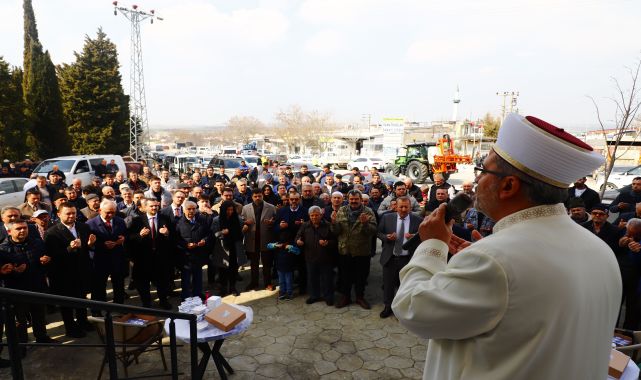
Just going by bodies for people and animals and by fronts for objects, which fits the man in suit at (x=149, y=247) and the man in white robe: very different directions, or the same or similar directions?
very different directions

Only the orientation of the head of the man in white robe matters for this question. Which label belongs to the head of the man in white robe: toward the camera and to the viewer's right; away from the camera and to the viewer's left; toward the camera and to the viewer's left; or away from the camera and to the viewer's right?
away from the camera and to the viewer's left

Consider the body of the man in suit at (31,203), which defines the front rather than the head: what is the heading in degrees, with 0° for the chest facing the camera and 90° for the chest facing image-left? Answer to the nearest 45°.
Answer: approximately 315°

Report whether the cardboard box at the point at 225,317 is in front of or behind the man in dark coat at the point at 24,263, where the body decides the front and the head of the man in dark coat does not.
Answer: in front

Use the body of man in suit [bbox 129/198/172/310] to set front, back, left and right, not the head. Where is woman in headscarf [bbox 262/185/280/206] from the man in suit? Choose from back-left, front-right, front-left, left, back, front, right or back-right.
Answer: back-left

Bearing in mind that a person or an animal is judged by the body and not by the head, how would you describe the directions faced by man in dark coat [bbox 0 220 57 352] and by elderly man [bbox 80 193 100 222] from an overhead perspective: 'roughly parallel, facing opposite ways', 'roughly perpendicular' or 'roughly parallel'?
roughly parallel

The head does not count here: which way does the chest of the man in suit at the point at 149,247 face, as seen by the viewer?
toward the camera

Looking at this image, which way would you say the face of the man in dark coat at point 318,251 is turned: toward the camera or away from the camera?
toward the camera

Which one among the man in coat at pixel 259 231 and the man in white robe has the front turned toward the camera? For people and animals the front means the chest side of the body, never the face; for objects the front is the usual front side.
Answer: the man in coat

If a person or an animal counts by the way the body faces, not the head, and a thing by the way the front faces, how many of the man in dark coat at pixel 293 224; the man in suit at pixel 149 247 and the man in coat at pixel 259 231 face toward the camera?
3

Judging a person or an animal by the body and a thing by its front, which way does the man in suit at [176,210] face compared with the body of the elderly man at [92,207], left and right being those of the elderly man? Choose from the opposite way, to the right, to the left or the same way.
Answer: the same way

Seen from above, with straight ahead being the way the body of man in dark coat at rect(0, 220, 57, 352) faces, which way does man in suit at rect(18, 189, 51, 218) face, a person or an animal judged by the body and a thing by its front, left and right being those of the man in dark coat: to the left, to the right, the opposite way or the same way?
the same way

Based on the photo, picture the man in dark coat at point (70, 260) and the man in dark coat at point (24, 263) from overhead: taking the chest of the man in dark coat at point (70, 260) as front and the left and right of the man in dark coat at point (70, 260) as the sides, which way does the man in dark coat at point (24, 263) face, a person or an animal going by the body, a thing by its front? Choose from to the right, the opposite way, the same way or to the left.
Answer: the same way

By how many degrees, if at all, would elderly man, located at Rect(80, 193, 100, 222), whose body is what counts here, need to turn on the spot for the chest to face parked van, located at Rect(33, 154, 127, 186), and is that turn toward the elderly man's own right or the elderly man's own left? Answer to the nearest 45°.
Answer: approximately 135° to the elderly man's own left

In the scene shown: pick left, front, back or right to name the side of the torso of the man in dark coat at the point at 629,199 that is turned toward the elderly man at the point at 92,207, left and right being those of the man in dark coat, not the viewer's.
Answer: front

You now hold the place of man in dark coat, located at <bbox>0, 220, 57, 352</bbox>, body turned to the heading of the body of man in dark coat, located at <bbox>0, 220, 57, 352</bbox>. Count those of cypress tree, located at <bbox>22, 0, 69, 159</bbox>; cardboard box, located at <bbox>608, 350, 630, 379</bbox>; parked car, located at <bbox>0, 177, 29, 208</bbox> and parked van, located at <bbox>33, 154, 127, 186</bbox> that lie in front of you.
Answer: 1

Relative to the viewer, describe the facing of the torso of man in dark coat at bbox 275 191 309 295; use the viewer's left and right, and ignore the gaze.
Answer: facing the viewer

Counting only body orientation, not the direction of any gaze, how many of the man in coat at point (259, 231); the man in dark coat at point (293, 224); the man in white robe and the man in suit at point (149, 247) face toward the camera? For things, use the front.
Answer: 3

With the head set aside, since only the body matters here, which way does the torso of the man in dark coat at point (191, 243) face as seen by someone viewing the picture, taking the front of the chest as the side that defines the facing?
toward the camera
